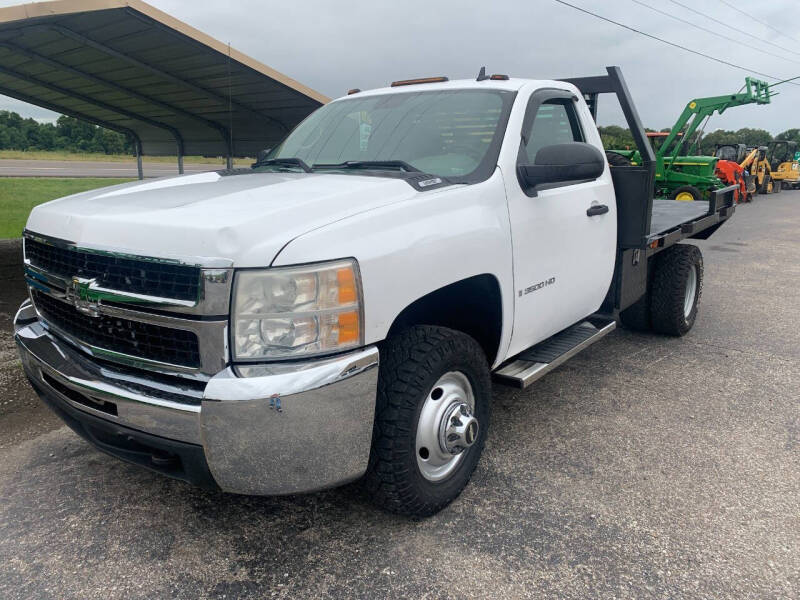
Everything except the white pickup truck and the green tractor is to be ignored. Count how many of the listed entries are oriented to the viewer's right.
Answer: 1

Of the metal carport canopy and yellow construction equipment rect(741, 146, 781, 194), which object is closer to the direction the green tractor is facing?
the yellow construction equipment

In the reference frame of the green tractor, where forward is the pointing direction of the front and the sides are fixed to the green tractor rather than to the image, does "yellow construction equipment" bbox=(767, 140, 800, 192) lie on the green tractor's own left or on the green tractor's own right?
on the green tractor's own left

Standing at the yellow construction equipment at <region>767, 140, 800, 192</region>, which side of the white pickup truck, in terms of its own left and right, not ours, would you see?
back

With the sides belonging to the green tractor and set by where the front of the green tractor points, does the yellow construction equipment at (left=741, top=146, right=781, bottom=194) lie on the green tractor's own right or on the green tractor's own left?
on the green tractor's own left

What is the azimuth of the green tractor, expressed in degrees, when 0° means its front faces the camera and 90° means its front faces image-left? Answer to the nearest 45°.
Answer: approximately 270°

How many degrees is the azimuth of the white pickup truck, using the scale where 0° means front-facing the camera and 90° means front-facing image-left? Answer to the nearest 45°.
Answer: approximately 45°

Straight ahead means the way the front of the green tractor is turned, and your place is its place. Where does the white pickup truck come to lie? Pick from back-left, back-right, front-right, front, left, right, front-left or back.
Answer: right

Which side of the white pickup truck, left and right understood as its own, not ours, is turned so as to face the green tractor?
back

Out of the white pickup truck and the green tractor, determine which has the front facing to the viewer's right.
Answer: the green tractor

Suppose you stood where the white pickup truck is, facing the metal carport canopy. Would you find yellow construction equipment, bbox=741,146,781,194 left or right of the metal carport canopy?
right
